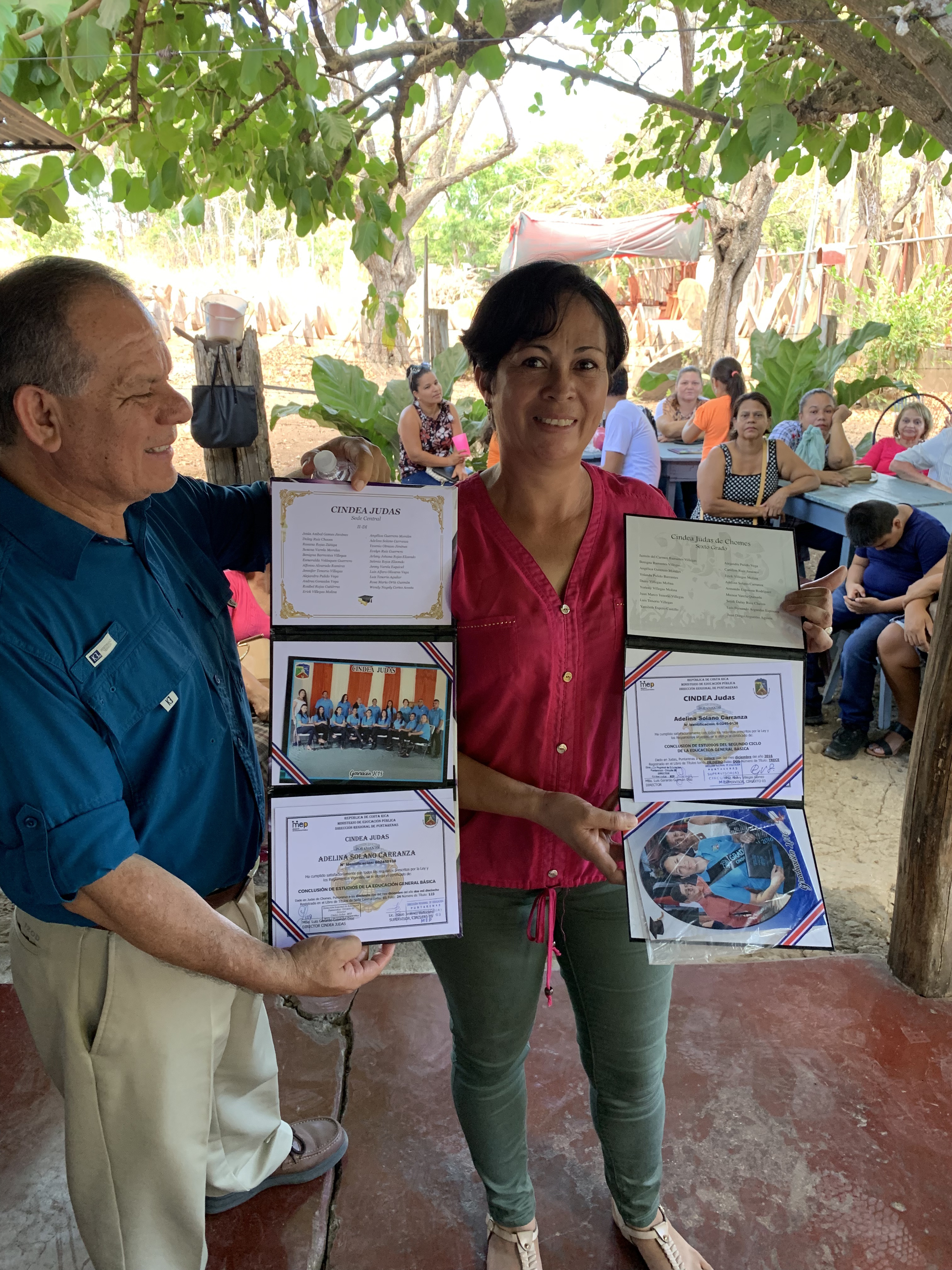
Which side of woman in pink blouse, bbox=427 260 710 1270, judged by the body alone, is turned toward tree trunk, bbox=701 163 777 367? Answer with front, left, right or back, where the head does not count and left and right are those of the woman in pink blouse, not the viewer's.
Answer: back

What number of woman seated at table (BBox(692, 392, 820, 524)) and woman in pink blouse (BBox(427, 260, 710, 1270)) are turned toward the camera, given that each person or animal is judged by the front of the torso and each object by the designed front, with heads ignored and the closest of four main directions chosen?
2

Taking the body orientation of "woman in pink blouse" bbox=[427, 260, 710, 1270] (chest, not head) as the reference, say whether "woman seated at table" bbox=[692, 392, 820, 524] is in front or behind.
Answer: behind

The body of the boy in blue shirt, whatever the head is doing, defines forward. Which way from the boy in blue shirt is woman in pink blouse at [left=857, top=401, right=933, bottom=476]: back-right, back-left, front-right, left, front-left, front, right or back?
back-right

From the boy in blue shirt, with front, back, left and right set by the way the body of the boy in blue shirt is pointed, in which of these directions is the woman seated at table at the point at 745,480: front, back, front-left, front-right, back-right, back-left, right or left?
right

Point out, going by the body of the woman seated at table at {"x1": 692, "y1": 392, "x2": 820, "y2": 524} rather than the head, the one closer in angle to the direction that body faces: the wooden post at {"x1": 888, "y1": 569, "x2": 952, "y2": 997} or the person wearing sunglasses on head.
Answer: the wooden post

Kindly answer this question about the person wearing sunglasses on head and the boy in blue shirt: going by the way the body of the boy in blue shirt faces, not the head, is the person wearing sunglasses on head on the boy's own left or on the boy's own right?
on the boy's own right

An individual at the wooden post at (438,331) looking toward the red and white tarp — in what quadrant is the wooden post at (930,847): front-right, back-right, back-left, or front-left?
back-right
